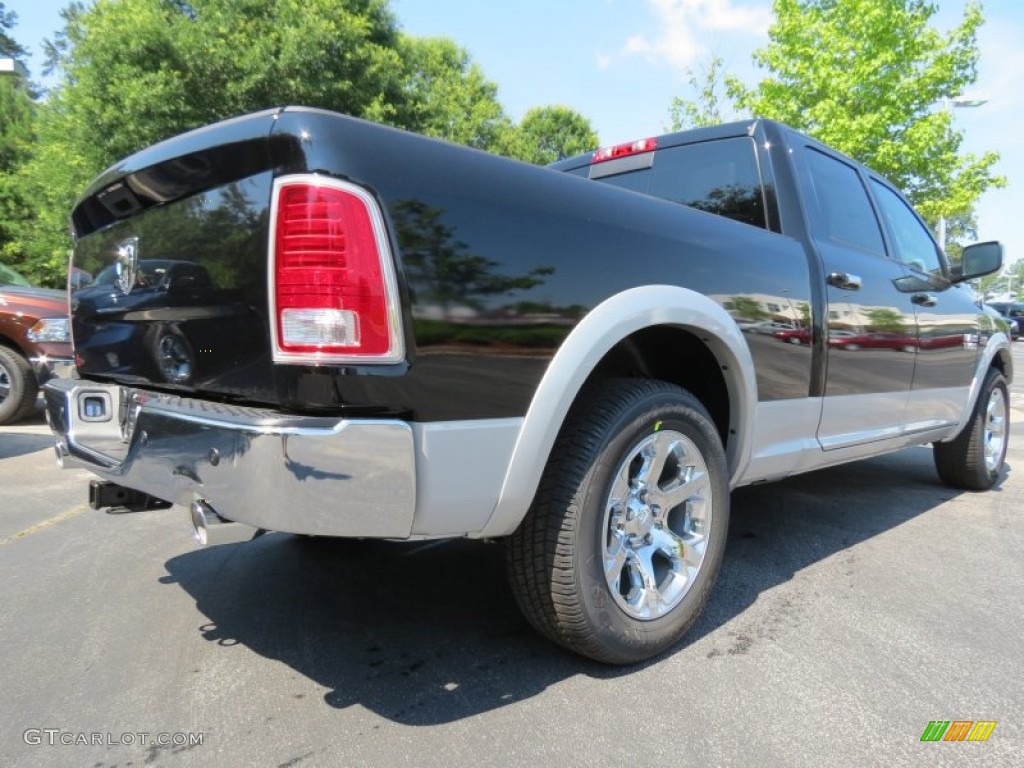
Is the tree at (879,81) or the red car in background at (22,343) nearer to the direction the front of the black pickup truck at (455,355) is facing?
the tree

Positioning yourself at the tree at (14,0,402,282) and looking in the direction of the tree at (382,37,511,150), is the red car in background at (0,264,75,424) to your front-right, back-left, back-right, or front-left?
back-right

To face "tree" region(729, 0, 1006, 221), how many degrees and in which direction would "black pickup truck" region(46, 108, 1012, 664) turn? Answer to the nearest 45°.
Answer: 0° — it already faces it

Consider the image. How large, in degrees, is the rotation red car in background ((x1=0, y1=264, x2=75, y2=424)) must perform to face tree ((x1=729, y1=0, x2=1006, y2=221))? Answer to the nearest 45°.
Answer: approximately 45° to its left

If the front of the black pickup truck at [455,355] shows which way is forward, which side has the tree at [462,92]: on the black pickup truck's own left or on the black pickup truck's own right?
on the black pickup truck's own left

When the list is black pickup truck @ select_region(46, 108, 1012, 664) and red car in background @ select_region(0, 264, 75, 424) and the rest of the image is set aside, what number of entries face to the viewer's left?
0

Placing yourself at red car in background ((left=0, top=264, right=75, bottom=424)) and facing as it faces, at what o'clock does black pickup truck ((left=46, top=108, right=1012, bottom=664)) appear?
The black pickup truck is roughly at 1 o'clock from the red car in background.

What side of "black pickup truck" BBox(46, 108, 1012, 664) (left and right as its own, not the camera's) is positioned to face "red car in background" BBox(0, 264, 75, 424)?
left

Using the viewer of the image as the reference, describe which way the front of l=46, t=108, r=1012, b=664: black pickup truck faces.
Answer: facing away from the viewer and to the right of the viewer

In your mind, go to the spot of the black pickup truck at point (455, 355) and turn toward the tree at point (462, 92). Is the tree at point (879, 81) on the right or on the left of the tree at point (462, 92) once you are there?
right
